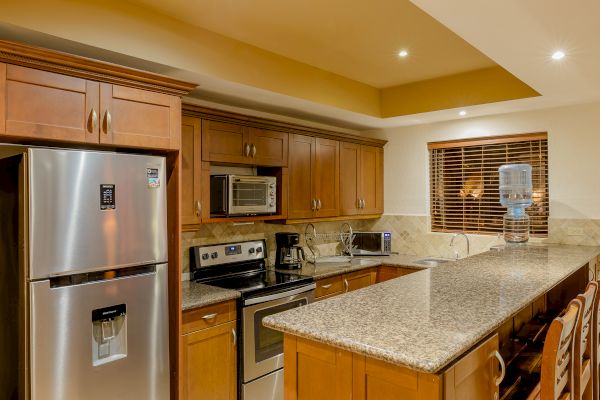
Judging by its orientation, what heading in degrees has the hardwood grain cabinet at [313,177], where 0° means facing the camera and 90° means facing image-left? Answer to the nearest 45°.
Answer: approximately 315°

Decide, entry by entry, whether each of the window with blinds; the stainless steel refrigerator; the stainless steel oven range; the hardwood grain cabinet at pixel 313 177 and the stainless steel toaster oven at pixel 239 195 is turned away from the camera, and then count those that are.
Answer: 0

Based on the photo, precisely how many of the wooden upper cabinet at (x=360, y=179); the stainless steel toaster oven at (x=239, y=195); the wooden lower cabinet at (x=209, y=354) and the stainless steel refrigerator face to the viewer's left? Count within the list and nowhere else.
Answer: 0

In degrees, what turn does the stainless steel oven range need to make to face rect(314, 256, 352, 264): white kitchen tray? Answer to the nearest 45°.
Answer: approximately 90° to its left

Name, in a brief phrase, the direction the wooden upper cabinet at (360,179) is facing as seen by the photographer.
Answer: facing the viewer and to the right of the viewer

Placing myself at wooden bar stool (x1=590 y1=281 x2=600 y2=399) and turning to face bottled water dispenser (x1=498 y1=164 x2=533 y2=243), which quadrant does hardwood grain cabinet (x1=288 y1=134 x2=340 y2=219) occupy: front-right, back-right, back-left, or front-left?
front-left

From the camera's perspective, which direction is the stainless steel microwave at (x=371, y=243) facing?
toward the camera

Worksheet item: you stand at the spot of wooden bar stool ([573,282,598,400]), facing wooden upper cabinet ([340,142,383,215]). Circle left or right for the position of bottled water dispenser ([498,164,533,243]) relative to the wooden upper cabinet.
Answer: right

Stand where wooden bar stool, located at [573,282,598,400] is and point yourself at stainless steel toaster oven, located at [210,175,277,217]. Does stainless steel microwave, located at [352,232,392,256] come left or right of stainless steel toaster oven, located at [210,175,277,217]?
right

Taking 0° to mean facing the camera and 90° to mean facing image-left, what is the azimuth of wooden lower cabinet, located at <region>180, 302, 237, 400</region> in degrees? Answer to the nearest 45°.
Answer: approximately 315°

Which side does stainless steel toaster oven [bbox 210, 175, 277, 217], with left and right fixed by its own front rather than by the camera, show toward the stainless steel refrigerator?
right

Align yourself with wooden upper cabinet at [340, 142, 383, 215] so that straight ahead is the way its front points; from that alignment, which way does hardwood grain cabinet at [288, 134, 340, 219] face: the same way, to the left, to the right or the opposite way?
the same way

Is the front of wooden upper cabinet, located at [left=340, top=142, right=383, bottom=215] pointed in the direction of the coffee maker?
no
